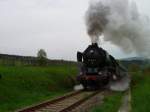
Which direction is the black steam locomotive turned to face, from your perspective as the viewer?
facing the viewer and to the left of the viewer
